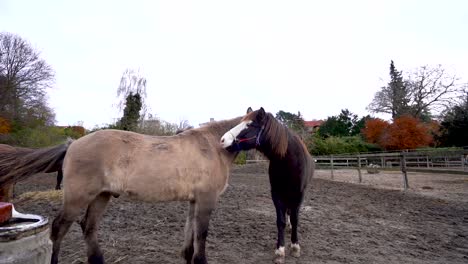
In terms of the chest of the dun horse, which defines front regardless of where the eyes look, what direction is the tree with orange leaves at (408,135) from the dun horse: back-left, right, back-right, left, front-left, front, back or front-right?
front-left

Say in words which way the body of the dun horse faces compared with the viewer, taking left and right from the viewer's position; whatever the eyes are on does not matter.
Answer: facing to the right of the viewer

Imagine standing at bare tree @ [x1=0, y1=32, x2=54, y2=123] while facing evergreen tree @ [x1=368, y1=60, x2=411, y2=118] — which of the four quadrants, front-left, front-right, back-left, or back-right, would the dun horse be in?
front-right

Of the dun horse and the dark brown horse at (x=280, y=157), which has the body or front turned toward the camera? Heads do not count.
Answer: the dark brown horse

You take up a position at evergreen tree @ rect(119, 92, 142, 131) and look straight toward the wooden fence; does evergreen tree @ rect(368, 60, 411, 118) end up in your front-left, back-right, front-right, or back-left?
front-left

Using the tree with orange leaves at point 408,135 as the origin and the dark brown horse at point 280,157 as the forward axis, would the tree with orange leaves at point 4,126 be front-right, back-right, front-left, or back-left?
front-right

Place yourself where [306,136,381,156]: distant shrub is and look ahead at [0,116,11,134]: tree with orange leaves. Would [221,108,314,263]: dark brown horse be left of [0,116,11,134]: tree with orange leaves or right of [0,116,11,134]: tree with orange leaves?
left

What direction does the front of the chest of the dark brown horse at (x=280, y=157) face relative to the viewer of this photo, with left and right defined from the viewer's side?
facing the viewer

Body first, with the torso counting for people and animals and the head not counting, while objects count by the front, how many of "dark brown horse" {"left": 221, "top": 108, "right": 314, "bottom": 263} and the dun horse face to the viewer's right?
1

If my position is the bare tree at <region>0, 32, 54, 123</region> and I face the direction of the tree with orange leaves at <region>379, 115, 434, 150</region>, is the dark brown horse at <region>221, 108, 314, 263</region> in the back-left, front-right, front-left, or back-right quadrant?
front-right

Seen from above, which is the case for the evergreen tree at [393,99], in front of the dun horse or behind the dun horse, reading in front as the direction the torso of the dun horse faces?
in front

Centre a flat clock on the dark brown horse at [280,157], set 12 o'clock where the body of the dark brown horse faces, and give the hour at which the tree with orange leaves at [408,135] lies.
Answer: The tree with orange leaves is roughly at 7 o'clock from the dark brown horse.

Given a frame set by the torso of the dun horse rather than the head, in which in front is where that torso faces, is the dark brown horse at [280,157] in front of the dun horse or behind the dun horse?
in front
